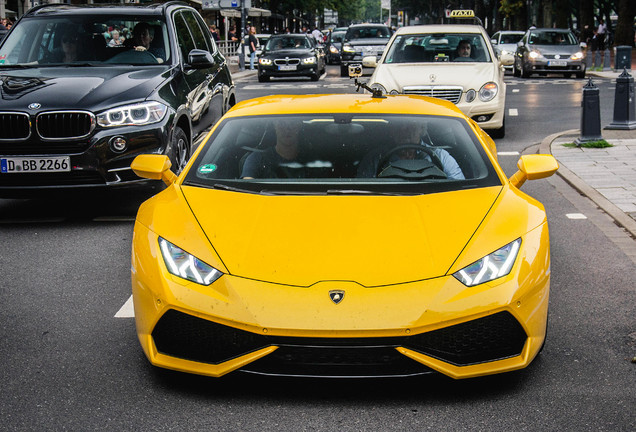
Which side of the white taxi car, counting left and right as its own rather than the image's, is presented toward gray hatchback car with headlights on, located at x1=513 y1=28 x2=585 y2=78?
back

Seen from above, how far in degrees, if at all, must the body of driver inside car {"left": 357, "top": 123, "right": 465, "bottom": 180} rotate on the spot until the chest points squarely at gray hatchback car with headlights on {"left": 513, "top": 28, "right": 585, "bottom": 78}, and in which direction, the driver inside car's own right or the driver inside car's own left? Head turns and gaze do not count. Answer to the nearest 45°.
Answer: approximately 180°

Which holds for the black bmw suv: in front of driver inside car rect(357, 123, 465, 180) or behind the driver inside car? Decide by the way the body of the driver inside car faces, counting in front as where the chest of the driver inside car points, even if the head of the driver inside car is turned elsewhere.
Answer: behind

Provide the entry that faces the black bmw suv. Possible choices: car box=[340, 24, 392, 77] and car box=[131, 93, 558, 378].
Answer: car box=[340, 24, 392, 77]

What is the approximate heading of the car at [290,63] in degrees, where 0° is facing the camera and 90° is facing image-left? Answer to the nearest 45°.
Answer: approximately 0°

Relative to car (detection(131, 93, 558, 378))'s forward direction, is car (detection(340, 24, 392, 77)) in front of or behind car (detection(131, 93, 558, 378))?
behind
